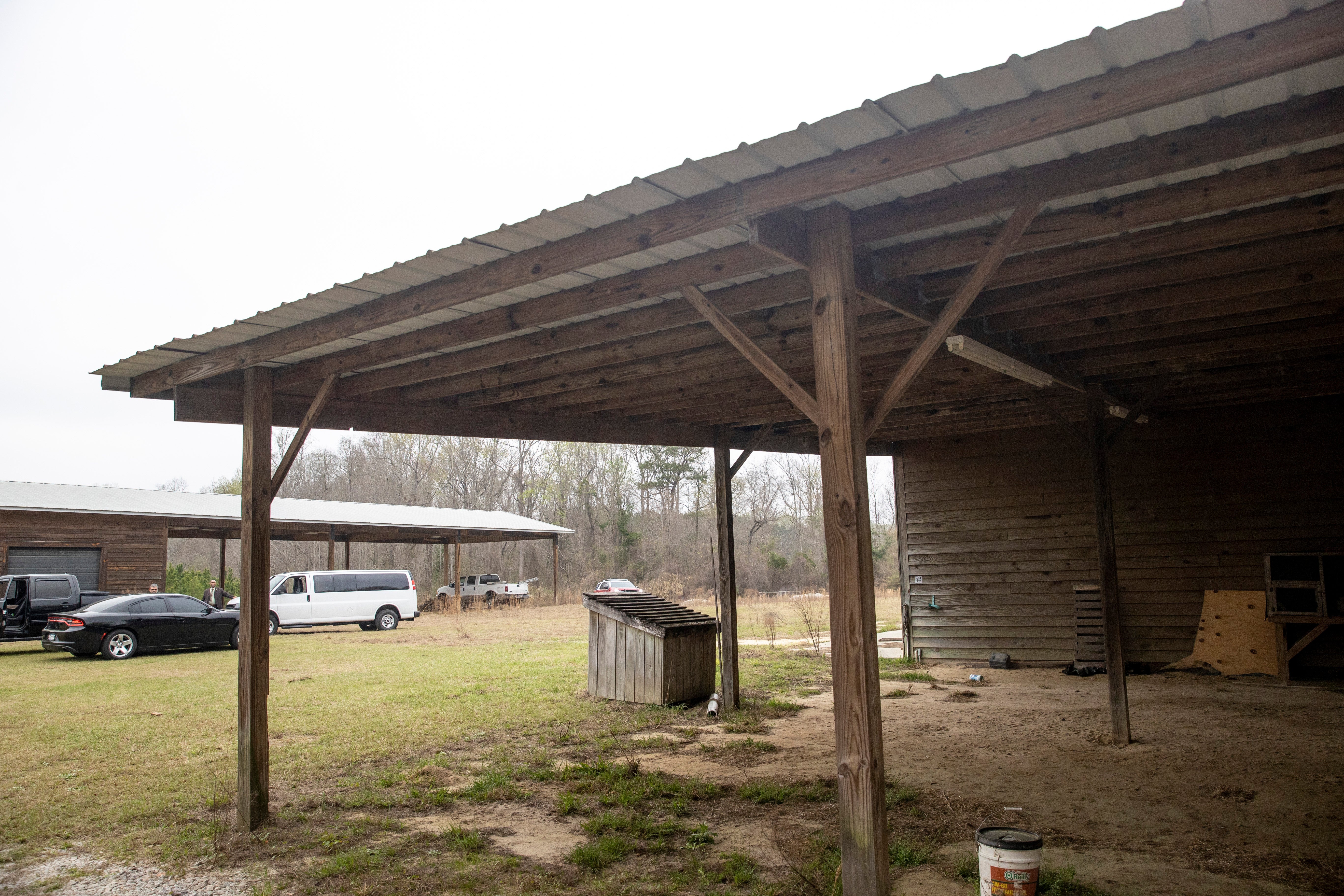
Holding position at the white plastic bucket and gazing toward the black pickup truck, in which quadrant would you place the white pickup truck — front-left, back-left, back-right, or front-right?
front-right

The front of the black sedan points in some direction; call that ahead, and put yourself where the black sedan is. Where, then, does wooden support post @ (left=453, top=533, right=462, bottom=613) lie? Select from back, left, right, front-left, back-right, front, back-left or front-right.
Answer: front

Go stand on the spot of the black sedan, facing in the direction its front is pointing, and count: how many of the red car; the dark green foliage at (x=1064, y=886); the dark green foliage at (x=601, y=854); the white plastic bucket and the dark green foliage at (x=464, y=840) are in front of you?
1

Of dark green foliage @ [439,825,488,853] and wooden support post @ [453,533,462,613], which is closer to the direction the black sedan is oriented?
the wooden support post

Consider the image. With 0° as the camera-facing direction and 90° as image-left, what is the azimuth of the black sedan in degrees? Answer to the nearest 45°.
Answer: approximately 225°

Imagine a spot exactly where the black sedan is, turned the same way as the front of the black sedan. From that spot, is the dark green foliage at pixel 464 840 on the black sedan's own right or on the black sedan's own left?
on the black sedan's own right

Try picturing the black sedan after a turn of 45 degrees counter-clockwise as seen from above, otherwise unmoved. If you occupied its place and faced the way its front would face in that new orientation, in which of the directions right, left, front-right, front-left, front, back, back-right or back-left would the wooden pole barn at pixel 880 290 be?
back

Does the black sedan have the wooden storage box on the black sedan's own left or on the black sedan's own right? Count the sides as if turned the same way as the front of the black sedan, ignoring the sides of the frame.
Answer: on the black sedan's own right

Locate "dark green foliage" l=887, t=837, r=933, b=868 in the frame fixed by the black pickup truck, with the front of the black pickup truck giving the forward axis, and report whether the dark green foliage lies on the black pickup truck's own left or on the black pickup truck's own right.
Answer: on the black pickup truck's own left

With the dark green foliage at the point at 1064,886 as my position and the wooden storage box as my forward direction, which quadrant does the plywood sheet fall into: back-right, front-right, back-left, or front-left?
front-right

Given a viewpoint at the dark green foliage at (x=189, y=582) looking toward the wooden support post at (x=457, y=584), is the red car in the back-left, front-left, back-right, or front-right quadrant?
front-left

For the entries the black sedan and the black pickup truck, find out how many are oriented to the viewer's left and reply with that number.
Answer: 1

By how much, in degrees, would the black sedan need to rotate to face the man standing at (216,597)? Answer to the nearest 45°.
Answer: approximately 45° to its left

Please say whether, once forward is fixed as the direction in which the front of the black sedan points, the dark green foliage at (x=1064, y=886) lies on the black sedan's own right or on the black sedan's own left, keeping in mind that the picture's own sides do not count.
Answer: on the black sedan's own right
